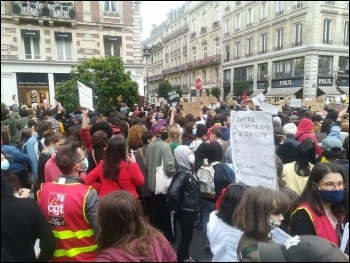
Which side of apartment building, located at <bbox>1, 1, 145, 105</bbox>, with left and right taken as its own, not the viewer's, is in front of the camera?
front

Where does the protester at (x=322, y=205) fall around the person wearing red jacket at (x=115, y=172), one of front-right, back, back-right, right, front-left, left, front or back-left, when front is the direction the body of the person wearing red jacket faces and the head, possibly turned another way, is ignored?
back-right

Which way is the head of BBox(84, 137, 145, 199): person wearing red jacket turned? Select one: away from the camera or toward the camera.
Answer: away from the camera

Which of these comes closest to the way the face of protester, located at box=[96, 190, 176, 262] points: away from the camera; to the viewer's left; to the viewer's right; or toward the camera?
away from the camera

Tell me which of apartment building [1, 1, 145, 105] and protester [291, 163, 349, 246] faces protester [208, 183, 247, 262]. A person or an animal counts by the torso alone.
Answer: the apartment building

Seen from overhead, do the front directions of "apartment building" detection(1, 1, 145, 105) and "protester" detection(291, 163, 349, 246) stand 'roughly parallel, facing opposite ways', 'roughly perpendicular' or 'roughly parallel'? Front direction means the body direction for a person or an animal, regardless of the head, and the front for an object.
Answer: roughly parallel

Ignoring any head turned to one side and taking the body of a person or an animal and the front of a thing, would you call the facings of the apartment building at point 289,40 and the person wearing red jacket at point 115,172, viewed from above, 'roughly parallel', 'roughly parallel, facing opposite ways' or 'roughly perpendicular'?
roughly perpendicular

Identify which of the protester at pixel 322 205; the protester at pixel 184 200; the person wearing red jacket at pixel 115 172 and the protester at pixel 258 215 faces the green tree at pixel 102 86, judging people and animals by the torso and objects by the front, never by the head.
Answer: the person wearing red jacket

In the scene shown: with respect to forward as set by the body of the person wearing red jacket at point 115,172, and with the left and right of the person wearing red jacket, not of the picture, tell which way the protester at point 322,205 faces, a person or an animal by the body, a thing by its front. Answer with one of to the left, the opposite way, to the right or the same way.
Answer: the opposite way

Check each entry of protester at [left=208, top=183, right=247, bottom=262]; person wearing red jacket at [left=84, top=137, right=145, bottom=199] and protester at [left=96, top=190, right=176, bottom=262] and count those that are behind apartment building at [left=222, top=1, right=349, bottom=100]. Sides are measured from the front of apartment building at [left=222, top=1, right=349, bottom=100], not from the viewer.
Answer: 0

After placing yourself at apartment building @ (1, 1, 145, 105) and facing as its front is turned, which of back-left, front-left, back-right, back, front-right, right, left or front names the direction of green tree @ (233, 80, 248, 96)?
left

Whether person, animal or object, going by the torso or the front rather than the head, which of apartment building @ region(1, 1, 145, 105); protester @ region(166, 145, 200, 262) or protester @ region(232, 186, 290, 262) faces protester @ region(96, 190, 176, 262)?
the apartment building

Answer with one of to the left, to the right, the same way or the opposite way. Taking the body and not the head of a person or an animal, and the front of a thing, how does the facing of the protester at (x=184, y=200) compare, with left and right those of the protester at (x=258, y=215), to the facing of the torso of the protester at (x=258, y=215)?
the same way

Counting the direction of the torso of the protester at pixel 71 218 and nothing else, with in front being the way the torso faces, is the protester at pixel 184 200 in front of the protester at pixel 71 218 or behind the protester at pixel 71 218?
in front

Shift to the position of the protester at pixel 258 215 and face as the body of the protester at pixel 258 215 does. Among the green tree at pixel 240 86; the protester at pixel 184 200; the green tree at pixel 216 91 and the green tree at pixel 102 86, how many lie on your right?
0

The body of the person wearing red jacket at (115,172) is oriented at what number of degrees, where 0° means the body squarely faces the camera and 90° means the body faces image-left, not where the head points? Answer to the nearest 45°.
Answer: approximately 180°

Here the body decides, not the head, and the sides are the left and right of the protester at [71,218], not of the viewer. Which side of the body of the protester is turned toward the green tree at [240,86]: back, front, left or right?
front

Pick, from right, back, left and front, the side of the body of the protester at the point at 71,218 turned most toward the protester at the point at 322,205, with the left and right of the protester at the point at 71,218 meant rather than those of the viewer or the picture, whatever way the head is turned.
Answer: right
